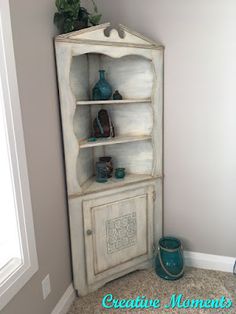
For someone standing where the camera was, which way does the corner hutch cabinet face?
facing the viewer and to the right of the viewer
